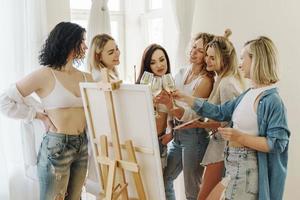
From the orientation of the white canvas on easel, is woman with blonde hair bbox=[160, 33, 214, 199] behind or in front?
in front

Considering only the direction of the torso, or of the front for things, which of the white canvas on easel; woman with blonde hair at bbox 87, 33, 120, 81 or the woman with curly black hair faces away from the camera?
the white canvas on easel

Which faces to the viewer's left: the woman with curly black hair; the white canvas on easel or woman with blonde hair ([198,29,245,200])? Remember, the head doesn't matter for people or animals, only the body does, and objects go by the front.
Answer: the woman with blonde hair

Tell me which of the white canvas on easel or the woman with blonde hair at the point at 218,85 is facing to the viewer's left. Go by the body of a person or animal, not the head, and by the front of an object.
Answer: the woman with blonde hair

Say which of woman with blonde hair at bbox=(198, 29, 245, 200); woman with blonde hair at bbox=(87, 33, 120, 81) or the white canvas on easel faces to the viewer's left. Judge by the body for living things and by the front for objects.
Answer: woman with blonde hair at bbox=(198, 29, 245, 200)

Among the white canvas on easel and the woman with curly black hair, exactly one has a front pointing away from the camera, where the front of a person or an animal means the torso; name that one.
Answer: the white canvas on easel

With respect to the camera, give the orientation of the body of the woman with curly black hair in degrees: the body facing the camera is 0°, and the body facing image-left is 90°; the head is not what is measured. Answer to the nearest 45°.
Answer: approximately 315°

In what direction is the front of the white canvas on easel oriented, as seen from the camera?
facing away from the viewer

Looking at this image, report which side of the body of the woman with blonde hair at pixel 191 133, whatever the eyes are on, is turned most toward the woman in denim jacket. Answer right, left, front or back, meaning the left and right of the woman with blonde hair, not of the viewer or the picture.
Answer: left

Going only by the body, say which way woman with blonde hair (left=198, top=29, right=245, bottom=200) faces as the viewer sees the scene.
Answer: to the viewer's left

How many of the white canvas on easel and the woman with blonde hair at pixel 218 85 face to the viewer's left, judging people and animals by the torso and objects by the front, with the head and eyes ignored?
1
